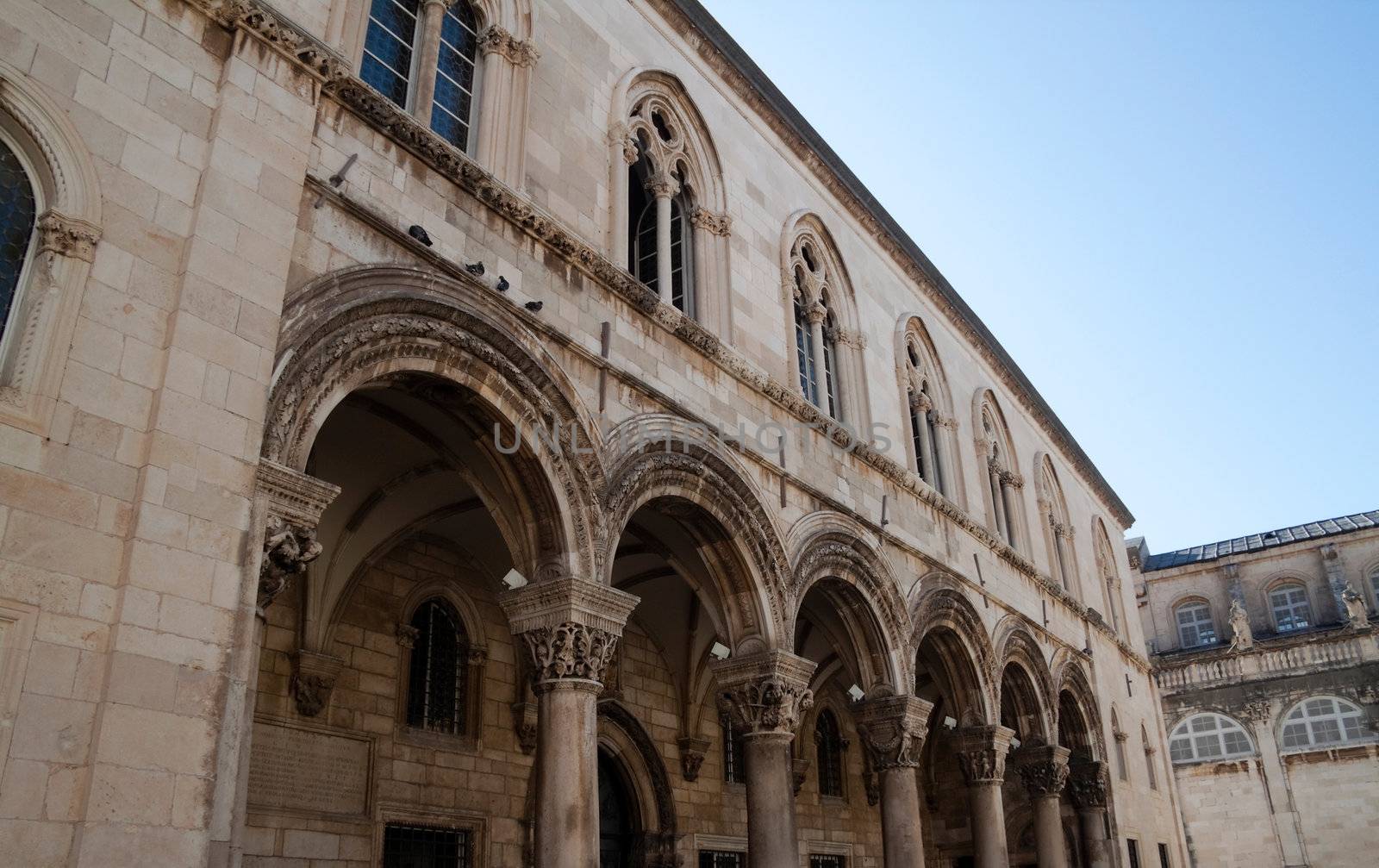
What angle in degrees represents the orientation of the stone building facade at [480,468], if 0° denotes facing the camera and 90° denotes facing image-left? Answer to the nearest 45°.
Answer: approximately 315°

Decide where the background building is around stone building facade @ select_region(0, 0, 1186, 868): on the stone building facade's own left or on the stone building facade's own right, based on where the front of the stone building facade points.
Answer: on the stone building facade's own left
